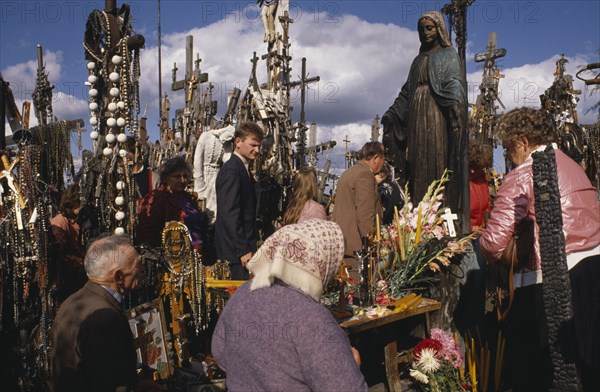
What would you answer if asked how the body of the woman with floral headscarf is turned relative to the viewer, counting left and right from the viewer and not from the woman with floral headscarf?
facing away from the viewer and to the right of the viewer

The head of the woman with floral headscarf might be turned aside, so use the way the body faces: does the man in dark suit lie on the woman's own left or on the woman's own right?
on the woman's own left

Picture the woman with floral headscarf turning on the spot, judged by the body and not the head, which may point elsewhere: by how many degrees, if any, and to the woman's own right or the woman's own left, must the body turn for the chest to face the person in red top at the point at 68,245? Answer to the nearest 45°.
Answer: approximately 90° to the woman's own left

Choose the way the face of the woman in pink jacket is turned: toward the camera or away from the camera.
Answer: away from the camera

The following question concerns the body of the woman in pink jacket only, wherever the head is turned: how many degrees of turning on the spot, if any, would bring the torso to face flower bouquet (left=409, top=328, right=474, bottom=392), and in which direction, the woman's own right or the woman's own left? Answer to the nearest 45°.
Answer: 0° — they already face it
